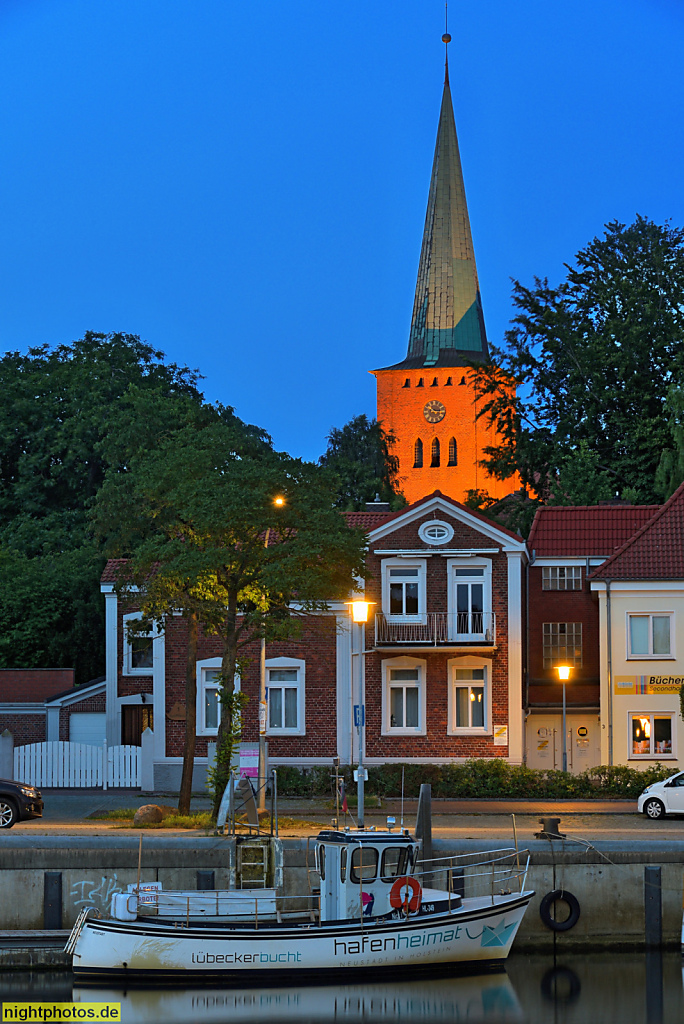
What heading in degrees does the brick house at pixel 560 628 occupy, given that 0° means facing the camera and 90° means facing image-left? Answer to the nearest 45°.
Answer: approximately 0°

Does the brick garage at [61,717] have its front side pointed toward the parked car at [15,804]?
yes

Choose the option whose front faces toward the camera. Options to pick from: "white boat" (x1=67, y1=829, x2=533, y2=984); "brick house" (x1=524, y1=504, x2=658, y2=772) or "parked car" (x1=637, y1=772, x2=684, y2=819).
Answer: the brick house

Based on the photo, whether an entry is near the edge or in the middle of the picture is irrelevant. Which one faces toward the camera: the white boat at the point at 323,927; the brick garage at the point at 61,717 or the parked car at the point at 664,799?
the brick garage

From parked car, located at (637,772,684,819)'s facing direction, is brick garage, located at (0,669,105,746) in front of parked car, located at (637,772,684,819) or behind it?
in front

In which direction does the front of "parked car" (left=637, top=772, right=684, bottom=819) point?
to the viewer's left

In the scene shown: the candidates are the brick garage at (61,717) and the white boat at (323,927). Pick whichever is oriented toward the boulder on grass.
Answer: the brick garage

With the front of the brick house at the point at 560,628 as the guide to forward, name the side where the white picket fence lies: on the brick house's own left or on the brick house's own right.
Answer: on the brick house's own right

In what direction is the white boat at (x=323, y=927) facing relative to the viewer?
to the viewer's right
